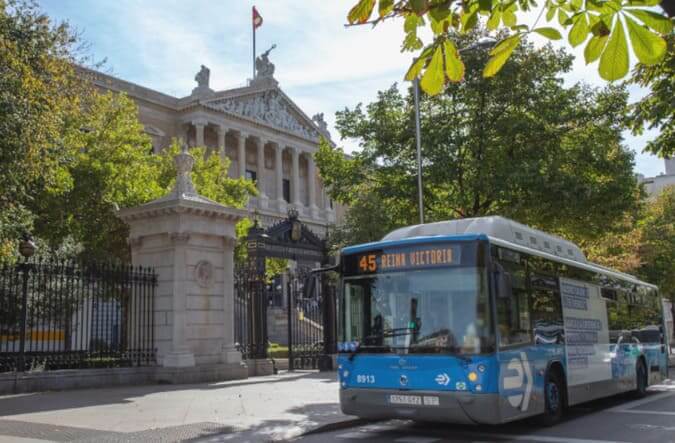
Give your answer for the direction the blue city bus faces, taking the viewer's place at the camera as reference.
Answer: facing the viewer and to the left of the viewer

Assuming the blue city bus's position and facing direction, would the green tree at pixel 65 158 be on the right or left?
on its right

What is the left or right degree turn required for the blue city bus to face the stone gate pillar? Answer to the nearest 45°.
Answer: approximately 90° to its right

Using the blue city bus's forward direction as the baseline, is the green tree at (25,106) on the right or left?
on its right

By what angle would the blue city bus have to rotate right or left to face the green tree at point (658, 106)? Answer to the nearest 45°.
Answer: approximately 180°

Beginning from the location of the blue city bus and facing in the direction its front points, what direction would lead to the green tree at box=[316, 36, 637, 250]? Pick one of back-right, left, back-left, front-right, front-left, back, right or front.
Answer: back-right

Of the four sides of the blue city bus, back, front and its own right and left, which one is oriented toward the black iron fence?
right

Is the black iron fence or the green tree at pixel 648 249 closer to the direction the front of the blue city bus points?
the black iron fence

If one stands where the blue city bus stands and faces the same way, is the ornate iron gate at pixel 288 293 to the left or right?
on its right

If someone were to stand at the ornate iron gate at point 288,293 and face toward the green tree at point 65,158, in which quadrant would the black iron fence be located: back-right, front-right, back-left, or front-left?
front-left
